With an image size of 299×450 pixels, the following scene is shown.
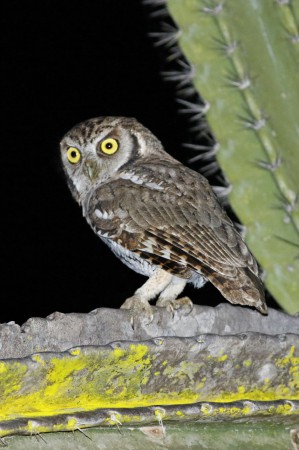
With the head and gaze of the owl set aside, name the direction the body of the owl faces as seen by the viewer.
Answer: to the viewer's left
